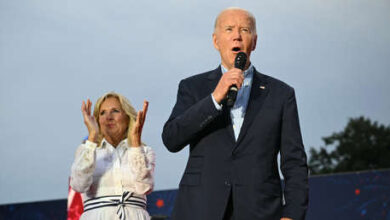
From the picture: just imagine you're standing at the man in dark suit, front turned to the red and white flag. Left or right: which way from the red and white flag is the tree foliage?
right

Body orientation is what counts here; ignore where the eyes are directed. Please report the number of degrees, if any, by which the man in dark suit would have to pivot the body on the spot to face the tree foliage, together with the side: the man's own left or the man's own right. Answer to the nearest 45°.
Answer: approximately 180°

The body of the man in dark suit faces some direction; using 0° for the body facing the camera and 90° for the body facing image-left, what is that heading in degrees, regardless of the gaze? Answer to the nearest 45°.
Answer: approximately 0°

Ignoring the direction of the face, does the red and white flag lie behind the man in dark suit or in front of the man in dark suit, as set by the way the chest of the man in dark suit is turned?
behind
